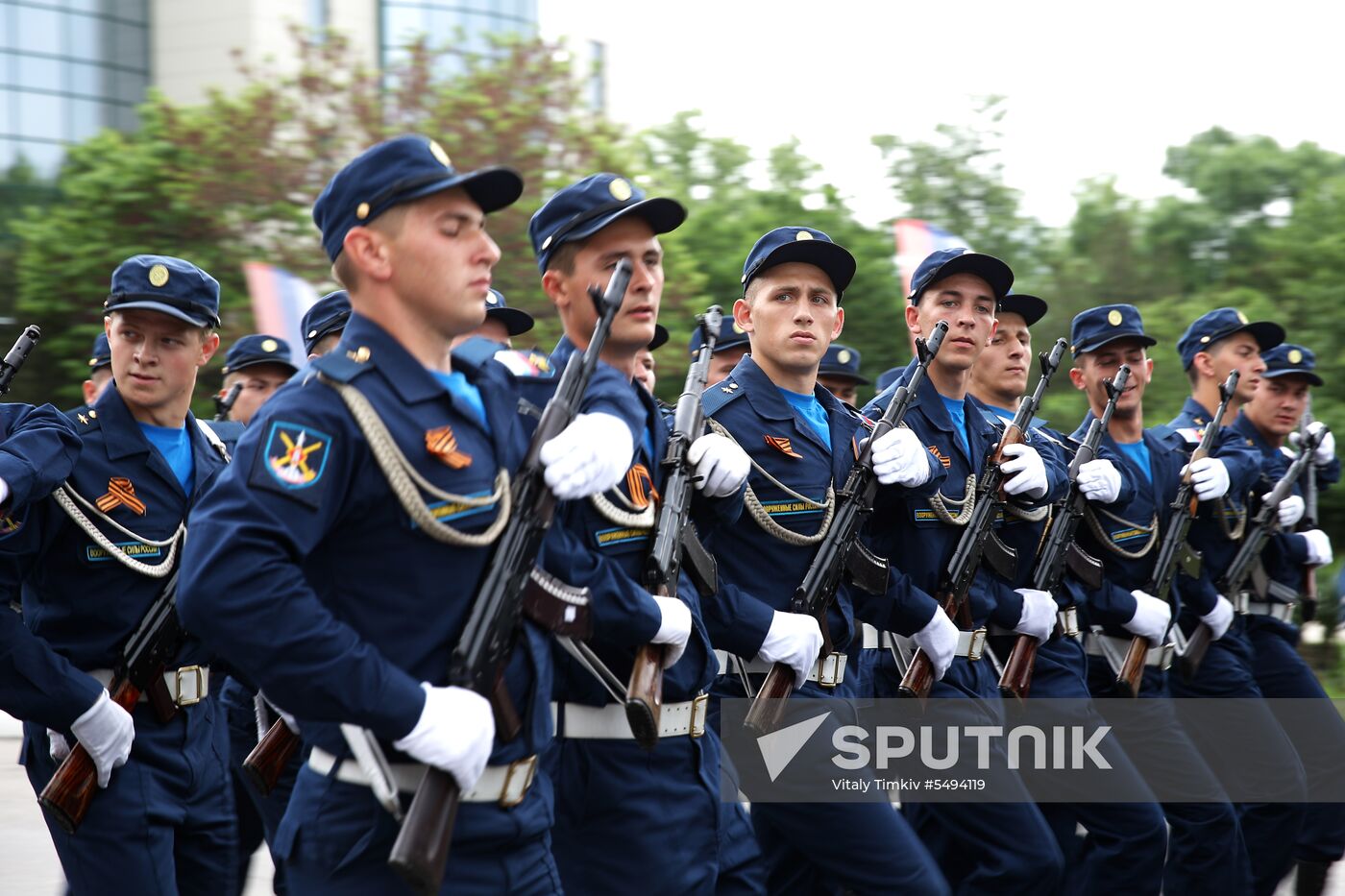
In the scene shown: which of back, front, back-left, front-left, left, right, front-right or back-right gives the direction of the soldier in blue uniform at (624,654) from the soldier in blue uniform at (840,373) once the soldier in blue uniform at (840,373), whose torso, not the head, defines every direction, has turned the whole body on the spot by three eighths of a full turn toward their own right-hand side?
left

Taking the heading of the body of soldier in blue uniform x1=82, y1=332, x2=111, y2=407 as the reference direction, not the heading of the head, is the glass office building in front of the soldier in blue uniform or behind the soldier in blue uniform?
behind

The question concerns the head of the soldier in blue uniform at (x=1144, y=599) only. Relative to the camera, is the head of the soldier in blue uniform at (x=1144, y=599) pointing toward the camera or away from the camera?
toward the camera

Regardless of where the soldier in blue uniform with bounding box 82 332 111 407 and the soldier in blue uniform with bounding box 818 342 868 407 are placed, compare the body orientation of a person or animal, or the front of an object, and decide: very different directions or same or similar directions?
same or similar directions

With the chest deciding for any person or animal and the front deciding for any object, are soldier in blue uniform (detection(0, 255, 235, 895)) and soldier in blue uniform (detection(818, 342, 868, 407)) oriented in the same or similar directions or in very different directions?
same or similar directions

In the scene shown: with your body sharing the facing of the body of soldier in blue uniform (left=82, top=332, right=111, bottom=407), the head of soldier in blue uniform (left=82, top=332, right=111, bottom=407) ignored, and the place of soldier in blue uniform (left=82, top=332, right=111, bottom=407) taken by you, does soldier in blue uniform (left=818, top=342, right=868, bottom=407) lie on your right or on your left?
on your left
